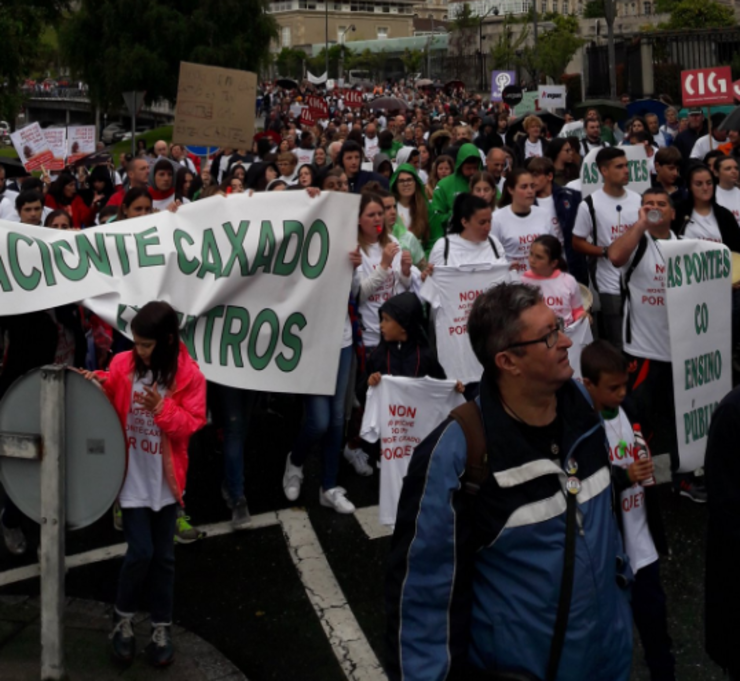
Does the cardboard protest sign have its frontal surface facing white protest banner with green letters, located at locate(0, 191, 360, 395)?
yes

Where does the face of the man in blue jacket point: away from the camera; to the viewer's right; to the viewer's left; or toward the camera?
to the viewer's right

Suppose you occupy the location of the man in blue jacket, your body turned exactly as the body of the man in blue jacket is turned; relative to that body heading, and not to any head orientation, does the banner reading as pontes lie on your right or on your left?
on your left

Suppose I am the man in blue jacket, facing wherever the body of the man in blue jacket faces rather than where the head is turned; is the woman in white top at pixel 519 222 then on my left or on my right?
on my left
